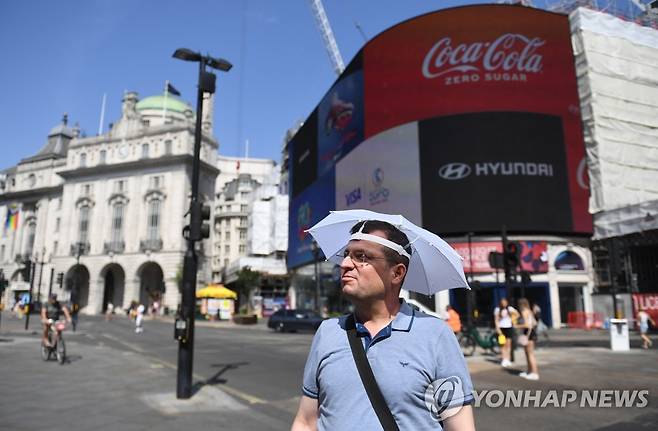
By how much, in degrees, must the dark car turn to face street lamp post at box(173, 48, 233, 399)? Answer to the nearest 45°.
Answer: approximately 90° to its left

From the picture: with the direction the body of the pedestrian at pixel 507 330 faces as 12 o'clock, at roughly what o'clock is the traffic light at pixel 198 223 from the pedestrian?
The traffic light is roughly at 1 o'clock from the pedestrian.

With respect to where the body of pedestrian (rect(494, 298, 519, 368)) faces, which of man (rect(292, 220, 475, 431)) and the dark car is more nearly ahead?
the man

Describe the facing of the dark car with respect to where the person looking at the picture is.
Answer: facing to the left of the viewer

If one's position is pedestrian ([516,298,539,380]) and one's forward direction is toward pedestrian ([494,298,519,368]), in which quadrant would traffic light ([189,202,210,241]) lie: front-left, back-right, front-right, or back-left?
back-left

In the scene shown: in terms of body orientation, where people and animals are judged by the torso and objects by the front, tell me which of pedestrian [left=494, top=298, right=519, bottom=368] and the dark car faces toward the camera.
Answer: the pedestrian

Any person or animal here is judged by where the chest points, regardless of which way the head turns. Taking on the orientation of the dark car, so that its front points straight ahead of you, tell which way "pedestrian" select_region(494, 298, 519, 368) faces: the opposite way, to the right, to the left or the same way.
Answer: to the left

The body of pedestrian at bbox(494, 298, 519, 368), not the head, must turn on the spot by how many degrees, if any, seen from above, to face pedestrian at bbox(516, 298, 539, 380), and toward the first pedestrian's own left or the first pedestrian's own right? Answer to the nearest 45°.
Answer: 0° — they already face them

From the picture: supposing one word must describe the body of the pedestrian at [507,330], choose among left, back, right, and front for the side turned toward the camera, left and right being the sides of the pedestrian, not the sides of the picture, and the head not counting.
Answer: front

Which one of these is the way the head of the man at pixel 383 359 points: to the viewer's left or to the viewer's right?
to the viewer's left

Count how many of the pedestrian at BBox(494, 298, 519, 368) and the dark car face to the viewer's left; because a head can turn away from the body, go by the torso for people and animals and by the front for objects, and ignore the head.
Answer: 1

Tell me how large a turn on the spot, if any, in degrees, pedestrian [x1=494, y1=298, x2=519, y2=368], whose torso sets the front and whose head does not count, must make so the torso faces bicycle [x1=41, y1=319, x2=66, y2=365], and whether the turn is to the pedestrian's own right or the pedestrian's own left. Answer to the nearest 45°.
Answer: approximately 90° to the pedestrian's own right

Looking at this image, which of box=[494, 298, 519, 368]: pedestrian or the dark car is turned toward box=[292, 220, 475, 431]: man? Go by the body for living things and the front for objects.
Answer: the pedestrian
